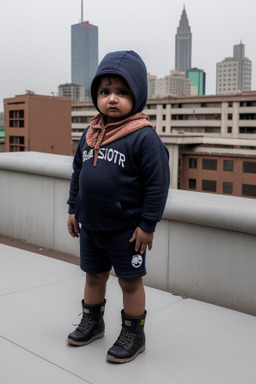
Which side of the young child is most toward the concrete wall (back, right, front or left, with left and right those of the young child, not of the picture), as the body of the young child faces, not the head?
back

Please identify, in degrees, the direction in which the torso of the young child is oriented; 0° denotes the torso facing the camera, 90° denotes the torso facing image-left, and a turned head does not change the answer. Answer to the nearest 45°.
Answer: approximately 45°
